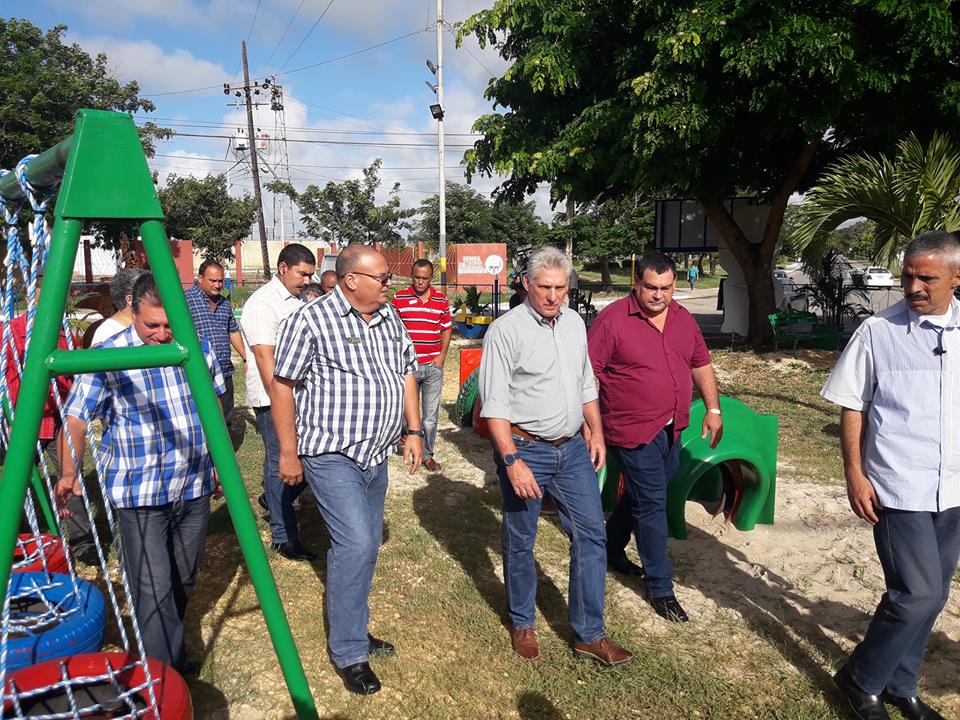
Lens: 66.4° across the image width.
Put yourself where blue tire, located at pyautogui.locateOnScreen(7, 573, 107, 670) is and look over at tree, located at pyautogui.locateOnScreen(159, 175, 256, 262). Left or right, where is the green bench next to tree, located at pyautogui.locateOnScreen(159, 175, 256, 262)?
right

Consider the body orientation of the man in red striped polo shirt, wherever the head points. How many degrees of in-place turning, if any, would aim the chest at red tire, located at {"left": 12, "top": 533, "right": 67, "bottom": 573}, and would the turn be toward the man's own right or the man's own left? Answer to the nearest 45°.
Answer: approximately 45° to the man's own right

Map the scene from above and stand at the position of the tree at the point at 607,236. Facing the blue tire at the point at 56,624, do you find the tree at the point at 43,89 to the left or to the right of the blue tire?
right

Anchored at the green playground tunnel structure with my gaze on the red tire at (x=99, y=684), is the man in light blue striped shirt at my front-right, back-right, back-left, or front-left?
front-left

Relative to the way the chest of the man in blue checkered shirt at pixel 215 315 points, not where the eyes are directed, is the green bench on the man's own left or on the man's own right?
on the man's own left

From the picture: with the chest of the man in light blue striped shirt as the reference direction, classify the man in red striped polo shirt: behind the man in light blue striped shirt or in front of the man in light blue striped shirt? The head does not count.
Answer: behind

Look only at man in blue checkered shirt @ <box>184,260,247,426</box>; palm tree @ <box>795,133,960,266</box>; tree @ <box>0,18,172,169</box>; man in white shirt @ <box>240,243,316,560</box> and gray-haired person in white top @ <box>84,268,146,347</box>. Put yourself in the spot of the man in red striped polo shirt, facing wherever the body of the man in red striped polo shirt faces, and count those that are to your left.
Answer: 1

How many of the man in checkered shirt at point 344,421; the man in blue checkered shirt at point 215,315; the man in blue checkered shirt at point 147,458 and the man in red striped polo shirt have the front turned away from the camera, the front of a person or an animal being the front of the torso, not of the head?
0

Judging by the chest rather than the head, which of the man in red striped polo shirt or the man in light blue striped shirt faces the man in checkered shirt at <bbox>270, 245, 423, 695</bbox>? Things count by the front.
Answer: the man in red striped polo shirt

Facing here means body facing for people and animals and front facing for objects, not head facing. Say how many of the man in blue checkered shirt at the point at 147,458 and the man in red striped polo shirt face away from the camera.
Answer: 0

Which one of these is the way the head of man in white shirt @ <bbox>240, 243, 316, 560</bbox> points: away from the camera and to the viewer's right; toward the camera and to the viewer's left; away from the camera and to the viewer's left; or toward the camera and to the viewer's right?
toward the camera and to the viewer's right

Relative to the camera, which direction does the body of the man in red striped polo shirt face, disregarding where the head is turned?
toward the camera

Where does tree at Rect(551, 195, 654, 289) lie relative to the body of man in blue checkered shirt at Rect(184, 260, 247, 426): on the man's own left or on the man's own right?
on the man's own left
